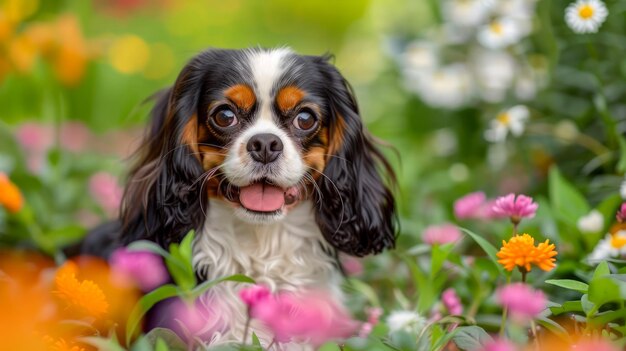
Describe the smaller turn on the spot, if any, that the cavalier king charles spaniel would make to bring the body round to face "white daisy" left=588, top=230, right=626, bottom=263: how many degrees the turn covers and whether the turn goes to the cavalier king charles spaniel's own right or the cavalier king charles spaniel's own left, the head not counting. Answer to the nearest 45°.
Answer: approximately 90° to the cavalier king charles spaniel's own left

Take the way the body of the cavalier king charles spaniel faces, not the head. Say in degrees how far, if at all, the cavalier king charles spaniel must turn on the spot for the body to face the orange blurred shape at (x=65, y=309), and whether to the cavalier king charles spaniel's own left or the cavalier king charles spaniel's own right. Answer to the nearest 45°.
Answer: approximately 45° to the cavalier king charles spaniel's own right

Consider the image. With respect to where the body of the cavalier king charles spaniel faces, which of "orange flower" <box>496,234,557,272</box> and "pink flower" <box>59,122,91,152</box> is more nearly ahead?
the orange flower

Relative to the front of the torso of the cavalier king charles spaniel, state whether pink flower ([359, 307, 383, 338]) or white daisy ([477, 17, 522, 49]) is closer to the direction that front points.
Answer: the pink flower

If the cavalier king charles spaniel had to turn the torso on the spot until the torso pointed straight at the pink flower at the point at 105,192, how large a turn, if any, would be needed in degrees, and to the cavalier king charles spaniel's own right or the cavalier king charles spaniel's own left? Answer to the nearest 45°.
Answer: approximately 135° to the cavalier king charles spaniel's own right

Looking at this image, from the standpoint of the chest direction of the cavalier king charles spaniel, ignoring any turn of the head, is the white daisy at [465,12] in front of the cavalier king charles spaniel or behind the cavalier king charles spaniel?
behind

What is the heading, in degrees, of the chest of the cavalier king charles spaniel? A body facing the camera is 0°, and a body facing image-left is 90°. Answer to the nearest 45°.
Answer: approximately 0°
